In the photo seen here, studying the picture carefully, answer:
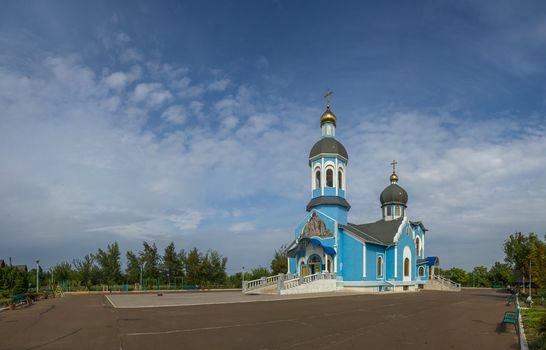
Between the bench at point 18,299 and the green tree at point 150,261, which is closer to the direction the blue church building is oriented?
the bench

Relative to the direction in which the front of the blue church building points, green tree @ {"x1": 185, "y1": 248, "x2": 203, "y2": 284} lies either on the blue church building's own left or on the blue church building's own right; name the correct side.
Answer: on the blue church building's own right

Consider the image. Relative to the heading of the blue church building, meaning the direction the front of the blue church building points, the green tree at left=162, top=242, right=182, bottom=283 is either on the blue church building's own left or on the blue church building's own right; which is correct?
on the blue church building's own right

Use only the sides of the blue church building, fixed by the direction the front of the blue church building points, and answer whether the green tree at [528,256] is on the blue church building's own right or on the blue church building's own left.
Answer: on the blue church building's own left

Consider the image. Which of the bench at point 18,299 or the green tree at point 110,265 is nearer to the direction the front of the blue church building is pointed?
the bench

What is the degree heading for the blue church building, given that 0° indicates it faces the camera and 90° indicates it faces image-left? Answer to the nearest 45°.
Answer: approximately 45°

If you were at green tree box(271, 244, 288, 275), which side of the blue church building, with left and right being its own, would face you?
right

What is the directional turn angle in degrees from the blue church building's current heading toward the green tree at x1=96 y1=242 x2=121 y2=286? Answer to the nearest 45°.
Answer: approximately 45° to its right
